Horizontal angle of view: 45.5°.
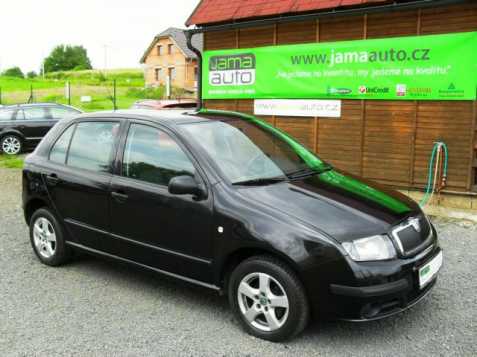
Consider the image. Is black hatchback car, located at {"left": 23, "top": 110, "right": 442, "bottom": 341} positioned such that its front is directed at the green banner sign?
no

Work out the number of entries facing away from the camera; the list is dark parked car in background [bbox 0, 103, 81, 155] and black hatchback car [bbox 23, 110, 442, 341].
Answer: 0

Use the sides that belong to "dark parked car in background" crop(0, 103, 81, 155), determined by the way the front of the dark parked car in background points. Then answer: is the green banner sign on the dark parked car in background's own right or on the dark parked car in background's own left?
on the dark parked car in background's own right

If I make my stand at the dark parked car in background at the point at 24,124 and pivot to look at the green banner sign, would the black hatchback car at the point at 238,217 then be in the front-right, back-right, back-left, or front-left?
front-right

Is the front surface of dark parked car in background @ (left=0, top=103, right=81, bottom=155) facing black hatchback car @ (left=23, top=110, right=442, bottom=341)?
no

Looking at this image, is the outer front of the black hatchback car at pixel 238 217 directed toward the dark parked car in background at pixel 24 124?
no
